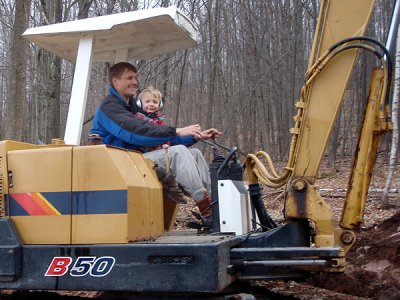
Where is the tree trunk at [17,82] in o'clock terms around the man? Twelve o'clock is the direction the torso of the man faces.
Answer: The tree trunk is roughly at 8 o'clock from the man.

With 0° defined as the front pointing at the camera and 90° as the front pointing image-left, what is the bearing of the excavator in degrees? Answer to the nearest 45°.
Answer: approximately 270°

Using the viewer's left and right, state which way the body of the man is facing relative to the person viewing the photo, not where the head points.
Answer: facing to the right of the viewer

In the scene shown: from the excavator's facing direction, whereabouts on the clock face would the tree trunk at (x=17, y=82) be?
The tree trunk is roughly at 8 o'clock from the excavator.
